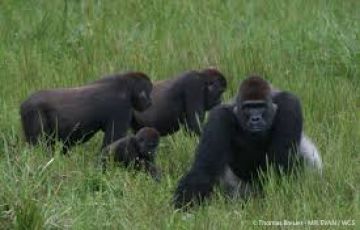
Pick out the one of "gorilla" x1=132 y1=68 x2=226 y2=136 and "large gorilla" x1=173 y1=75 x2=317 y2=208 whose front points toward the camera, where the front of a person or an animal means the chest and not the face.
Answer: the large gorilla

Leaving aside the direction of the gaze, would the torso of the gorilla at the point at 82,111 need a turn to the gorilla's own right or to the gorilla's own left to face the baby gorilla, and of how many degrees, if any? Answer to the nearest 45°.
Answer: approximately 45° to the gorilla's own right

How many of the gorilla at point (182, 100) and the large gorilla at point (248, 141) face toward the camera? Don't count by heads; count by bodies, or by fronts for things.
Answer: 1

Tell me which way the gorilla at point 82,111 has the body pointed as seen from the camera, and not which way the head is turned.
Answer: to the viewer's right

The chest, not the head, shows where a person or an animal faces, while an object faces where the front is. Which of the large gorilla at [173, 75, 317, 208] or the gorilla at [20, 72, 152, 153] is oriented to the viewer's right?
the gorilla

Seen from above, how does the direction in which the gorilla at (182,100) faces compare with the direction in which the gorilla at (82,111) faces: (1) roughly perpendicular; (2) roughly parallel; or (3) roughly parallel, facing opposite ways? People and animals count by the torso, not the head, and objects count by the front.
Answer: roughly parallel

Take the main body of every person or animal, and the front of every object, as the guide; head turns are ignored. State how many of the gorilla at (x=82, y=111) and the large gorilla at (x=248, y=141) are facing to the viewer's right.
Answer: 1

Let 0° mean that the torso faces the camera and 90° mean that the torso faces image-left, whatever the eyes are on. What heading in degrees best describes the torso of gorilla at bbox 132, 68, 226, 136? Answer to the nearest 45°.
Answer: approximately 270°

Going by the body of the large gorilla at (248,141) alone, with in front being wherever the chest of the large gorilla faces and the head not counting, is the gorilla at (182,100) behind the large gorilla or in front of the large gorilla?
behind

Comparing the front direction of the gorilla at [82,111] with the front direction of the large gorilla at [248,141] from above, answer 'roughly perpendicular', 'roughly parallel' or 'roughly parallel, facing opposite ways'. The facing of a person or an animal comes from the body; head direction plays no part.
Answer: roughly perpendicular

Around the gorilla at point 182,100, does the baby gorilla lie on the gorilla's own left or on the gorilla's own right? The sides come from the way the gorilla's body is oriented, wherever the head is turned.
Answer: on the gorilla's own right

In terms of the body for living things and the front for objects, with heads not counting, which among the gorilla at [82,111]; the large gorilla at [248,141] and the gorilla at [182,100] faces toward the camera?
the large gorilla

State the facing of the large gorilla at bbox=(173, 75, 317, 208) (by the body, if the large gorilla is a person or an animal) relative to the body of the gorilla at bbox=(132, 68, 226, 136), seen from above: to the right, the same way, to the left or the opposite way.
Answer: to the right

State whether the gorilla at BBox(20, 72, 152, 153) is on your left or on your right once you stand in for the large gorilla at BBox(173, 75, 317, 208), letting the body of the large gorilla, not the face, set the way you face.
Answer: on your right

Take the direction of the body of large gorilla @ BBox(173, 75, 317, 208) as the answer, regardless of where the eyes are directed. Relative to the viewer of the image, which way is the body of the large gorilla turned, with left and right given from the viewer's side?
facing the viewer

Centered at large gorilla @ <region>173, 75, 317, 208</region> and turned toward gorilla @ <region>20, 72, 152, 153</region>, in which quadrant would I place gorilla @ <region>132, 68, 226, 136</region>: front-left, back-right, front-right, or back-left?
front-right
